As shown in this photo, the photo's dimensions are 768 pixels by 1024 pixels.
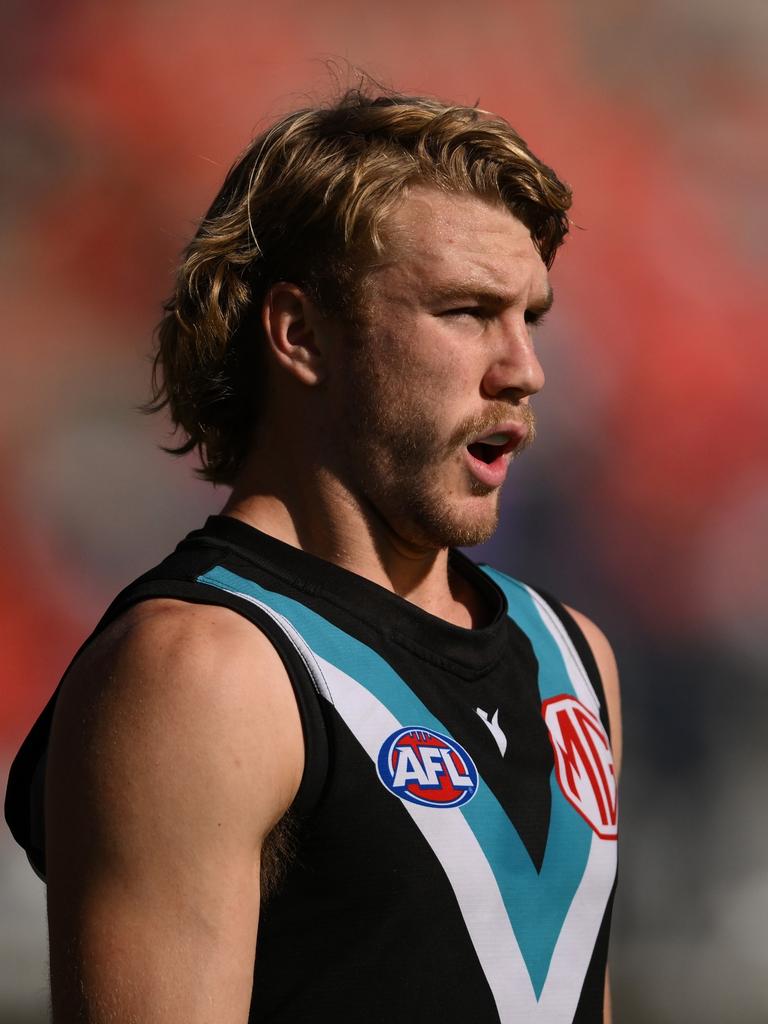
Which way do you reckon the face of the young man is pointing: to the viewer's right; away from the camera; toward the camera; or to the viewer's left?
to the viewer's right

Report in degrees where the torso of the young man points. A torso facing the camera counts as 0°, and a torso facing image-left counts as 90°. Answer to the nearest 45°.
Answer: approximately 315°
